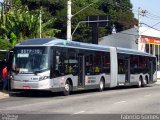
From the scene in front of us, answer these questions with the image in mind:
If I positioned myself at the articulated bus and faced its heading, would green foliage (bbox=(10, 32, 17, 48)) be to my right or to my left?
on my right

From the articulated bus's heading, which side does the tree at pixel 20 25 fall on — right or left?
on its right

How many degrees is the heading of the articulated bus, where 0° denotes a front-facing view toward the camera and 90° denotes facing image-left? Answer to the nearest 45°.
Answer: approximately 45°
